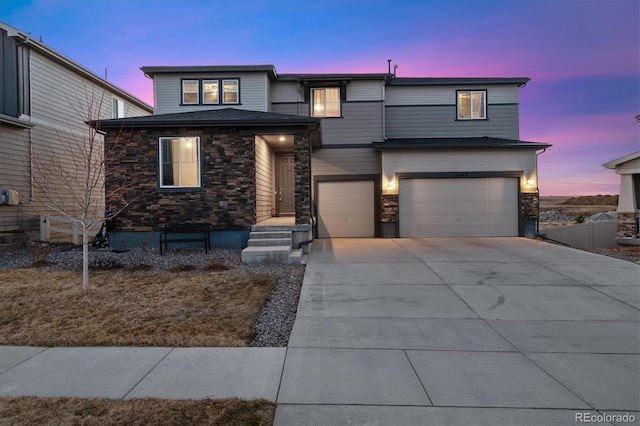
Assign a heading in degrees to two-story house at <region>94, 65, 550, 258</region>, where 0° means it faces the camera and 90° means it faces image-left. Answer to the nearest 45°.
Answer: approximately 0°

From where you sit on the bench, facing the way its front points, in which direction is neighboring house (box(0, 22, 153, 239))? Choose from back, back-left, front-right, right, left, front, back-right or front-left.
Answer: back-right

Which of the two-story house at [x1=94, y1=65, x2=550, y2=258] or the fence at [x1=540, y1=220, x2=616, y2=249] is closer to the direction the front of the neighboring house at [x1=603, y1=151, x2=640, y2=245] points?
the two-story house

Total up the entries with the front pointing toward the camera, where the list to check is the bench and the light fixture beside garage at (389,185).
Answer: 2

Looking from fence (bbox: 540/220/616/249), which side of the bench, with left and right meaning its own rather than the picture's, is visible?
left

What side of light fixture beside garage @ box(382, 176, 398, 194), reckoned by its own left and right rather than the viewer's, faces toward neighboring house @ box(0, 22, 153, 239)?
right

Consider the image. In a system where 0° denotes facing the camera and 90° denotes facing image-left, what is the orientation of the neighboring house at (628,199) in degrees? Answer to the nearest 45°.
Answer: approximately 0°

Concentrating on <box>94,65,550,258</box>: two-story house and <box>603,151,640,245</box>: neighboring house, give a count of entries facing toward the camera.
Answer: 2

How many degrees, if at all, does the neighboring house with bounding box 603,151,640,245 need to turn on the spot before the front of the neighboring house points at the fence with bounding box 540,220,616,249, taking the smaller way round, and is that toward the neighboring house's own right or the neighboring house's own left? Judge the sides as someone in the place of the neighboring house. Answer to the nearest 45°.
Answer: approximately 135° to the neighboring house's own right
